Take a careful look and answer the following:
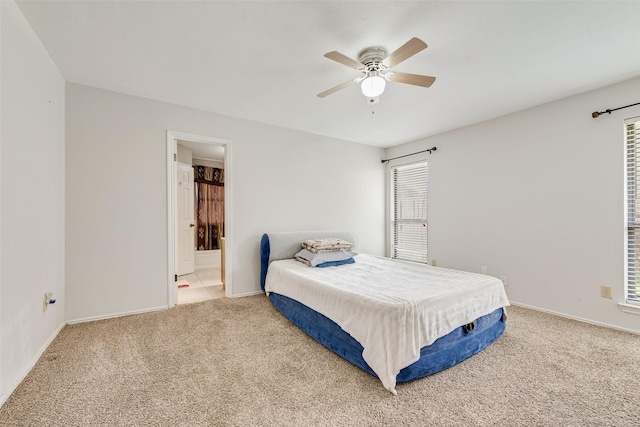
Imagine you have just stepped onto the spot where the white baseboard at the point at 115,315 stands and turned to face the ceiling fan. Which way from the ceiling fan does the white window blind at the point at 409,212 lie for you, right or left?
left

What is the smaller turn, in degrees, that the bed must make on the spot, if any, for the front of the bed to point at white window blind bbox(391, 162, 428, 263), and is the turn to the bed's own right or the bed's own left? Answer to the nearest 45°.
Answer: approximately 135° to the bed's own left

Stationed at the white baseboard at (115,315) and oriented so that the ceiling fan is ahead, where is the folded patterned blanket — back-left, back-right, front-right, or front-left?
front-left

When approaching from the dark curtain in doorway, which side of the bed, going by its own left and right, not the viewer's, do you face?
back

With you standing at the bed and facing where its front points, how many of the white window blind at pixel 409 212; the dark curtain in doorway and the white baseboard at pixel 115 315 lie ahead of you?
0

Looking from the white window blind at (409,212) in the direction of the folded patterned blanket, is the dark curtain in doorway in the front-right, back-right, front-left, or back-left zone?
front-right

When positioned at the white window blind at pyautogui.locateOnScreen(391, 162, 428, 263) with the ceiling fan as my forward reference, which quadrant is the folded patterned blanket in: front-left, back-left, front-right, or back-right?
front-right

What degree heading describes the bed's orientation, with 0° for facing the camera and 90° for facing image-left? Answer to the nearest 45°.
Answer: approximately 315°

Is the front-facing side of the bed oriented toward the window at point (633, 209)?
no

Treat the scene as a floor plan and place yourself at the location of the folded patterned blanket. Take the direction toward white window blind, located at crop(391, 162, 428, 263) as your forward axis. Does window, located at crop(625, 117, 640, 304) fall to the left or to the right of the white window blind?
right

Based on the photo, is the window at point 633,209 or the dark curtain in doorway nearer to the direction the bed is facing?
the window

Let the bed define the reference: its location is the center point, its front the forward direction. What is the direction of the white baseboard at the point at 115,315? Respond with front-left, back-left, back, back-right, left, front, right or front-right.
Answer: back-right
